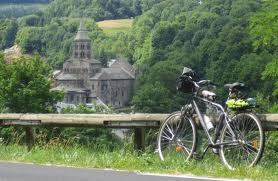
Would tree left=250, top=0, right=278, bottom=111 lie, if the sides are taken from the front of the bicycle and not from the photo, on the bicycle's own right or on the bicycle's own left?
on the bicycle's own right

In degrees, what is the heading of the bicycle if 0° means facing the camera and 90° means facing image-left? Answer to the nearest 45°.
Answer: approximately 135°
